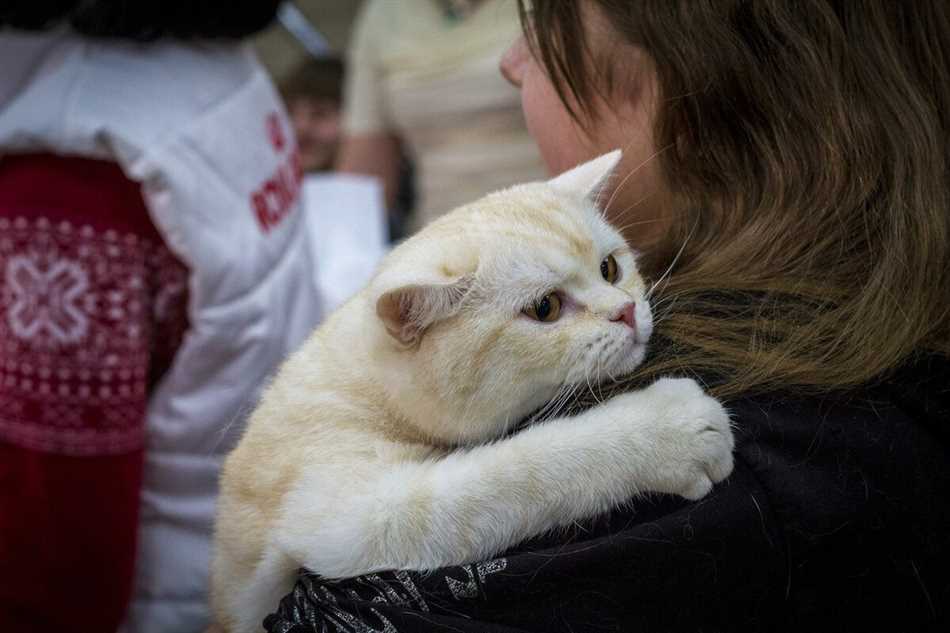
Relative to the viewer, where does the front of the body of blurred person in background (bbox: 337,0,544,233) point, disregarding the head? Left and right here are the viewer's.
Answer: facing the viewer

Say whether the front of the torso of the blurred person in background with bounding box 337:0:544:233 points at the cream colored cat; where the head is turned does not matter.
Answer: yes

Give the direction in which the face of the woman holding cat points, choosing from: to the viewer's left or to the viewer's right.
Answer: to the viewer's left

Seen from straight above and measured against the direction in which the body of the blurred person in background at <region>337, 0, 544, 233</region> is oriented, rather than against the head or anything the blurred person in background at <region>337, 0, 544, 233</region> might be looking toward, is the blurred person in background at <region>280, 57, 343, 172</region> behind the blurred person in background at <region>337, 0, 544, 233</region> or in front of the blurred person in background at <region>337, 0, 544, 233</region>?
behind
